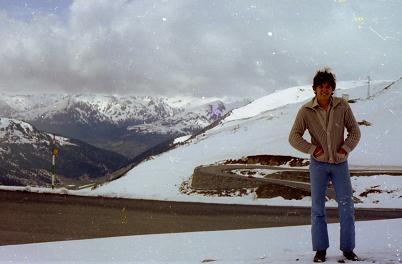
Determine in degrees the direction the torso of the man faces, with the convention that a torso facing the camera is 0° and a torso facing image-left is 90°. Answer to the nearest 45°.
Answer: approximately 0°
